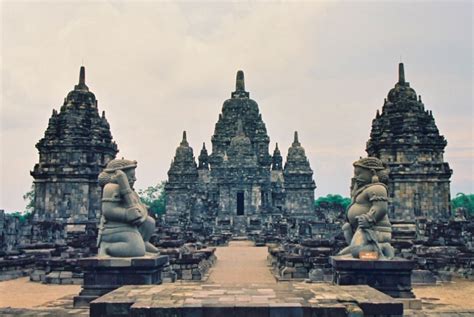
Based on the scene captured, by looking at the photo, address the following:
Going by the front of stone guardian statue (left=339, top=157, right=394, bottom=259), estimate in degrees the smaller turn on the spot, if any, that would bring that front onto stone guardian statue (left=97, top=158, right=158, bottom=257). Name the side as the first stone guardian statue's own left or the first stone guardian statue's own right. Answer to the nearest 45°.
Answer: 0° — it already faces it

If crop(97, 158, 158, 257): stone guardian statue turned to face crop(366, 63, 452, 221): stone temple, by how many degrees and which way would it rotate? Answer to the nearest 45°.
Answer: approximately 45° to its left

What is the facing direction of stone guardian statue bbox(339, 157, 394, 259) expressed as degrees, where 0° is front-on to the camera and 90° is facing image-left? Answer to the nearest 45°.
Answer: approximately 90°

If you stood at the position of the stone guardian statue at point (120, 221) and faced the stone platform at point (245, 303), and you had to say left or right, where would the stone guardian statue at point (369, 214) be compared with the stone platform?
left

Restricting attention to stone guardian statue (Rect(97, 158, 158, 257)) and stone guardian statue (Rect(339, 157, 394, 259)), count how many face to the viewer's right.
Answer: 1

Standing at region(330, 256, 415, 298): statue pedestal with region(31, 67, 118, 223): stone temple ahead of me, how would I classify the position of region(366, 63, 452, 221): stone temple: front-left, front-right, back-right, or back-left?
front-right

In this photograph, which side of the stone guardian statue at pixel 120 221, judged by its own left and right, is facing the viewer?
right

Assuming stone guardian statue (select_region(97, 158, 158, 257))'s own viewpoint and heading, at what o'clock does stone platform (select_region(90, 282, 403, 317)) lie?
The stone platform is roughly at 2 o'clock from the stone guardian statue.
